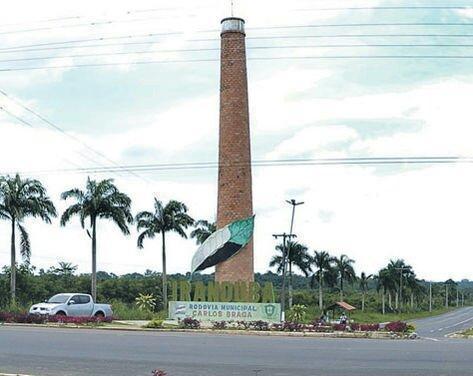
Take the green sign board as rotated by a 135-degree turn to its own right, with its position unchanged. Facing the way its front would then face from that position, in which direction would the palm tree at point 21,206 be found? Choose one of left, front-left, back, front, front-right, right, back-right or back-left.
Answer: front

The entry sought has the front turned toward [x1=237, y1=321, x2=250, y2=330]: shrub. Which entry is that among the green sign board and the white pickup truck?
the green sign board

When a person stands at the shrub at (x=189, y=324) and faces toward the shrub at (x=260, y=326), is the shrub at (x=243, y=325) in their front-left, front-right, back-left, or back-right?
front-left

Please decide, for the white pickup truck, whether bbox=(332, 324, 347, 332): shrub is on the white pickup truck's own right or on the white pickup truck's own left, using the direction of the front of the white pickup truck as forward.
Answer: on the white pickup truck's own left

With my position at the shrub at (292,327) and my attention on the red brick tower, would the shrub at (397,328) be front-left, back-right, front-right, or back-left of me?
back-right

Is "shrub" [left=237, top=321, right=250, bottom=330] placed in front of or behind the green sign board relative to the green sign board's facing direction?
in front

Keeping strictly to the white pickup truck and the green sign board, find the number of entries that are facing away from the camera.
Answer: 0

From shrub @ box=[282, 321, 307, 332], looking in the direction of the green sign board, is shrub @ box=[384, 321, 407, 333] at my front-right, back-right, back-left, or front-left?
back-right

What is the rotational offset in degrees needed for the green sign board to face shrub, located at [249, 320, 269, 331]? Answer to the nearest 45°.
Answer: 0° — it already faces it

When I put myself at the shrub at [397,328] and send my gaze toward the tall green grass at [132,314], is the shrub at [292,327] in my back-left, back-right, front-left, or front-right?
front-left

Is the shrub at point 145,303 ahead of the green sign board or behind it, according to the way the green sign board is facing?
behind

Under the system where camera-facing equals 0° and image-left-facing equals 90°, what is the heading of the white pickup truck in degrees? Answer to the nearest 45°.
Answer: approximately 45°

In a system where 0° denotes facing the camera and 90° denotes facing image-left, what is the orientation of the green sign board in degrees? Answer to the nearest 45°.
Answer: approximately 0°

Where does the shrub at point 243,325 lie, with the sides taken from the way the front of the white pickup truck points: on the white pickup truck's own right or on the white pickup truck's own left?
on the white pickup truck's own left
